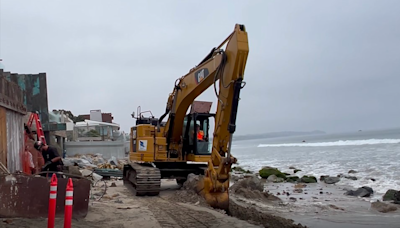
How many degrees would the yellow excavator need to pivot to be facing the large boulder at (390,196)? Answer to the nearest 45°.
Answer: approximately 45° to its left

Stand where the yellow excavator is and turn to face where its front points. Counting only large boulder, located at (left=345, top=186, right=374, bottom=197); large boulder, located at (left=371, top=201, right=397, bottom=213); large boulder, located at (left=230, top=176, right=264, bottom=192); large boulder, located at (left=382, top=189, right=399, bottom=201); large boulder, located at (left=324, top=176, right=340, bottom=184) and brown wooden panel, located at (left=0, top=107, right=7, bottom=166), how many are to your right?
1

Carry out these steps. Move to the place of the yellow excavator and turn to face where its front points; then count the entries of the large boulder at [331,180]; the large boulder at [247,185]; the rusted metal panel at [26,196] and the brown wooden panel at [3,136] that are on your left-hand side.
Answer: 2

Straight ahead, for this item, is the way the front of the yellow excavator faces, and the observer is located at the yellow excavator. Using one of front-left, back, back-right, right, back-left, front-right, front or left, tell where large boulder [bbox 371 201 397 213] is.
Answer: front-left

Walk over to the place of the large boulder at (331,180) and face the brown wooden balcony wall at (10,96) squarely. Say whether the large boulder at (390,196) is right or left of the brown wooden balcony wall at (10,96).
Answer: left

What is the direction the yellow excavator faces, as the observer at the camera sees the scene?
facing the viewer and to the right of the viewer

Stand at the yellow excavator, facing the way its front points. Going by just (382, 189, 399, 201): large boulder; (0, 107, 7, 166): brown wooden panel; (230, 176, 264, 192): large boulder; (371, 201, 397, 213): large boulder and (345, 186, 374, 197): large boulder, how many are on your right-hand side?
1

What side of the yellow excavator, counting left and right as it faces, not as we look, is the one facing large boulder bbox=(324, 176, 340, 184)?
left

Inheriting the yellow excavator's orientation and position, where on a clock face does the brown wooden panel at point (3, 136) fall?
The brown wooden panel is roughly at 3 o'clock from the yellow excavator.

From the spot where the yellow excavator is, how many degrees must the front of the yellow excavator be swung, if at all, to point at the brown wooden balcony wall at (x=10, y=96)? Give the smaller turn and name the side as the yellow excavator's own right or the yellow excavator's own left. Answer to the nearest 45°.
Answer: approximately 90° to the yellow excavator's own right

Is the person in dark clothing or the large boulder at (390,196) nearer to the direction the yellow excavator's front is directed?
the large boulder
